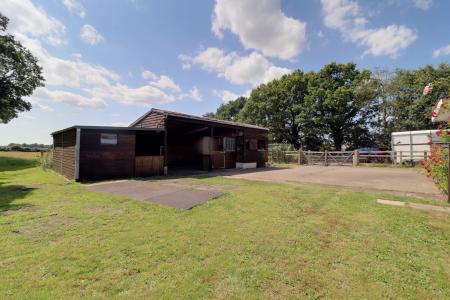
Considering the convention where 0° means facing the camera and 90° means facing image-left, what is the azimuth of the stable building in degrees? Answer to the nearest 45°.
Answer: approximately 315°

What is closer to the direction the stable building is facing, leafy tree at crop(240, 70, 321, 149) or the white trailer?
the white trailer

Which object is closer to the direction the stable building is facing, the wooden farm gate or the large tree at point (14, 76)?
the wooden farm gate

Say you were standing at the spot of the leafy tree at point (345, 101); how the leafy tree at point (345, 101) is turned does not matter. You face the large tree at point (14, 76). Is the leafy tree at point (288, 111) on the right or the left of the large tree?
right

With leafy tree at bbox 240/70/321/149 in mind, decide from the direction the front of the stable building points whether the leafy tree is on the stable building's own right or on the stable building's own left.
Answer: on the stable building's own left

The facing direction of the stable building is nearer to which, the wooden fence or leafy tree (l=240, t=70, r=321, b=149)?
the wooden fence

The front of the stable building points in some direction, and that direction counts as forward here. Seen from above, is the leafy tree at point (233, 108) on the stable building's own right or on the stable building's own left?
on the stable building's own left

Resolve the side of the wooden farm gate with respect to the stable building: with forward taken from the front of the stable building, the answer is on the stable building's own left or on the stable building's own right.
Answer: on the stable building's own left

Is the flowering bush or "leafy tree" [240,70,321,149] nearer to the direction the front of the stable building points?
the flowering bush

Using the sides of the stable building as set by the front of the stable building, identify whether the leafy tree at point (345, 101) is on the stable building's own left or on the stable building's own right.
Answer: on the stable building's own left
